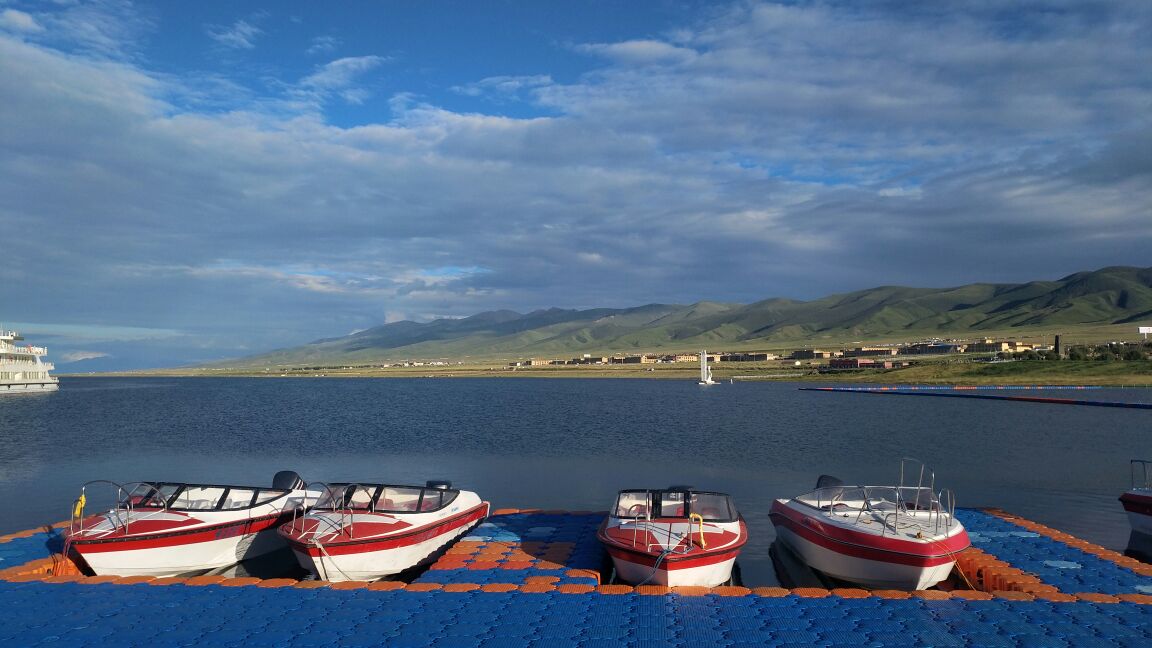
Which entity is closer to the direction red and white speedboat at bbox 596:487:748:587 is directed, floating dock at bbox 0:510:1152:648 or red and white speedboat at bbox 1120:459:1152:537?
the floating dock

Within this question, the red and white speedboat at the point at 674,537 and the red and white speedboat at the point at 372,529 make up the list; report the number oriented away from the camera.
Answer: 0

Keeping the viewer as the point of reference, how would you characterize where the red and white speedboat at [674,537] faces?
facing the viewer

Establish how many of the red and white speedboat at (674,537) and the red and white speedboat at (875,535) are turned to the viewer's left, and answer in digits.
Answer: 0

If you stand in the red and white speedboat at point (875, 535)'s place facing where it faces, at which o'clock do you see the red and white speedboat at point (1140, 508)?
the red and white speedboat at point (1140, 508) is roughly at 9 o'clock from the red and white speedboat at point (875, 535).

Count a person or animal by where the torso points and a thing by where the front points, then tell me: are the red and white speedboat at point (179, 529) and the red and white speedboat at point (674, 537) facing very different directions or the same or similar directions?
same or similar directions

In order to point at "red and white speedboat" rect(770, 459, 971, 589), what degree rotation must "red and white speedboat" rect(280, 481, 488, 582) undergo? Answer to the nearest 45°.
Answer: approximately 135° to its left

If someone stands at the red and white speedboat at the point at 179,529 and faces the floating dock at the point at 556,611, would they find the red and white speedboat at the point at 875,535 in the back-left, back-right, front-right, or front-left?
front-left

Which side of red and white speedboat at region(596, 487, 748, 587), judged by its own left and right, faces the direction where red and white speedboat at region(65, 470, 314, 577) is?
right

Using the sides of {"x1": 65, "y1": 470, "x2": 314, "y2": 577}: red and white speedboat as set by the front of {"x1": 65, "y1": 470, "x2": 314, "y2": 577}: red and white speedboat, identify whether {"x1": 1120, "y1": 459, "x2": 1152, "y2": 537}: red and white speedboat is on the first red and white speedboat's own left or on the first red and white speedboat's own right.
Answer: on the first red and white speedboat's own left

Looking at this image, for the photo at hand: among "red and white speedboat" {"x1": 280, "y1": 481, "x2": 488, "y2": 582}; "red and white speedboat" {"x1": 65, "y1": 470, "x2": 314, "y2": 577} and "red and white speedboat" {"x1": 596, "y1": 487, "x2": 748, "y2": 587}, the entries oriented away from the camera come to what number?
0

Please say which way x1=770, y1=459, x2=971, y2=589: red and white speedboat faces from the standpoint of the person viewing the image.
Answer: facing the viewer and to the right of the viewer

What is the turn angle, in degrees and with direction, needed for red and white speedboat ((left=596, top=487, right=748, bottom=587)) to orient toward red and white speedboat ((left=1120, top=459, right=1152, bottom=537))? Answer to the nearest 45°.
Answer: approximately 135° to its left

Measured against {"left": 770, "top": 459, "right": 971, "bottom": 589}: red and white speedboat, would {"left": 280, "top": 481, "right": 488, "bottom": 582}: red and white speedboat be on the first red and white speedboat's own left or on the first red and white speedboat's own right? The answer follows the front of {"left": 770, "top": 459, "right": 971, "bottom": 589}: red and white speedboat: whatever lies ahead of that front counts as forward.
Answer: on the first red and white speedboat's own right

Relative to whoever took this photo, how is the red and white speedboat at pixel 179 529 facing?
facing the viewer and to the left of the viewer
